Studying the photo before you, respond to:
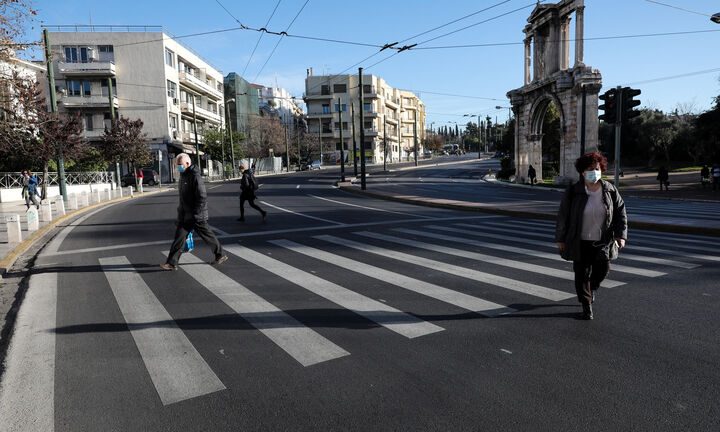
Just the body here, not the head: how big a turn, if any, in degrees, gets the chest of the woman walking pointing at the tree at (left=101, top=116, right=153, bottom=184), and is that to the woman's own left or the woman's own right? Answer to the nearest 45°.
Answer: approximately 135° to the woman's own right

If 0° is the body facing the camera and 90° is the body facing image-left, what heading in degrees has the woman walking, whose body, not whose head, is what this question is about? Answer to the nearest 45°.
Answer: approximately 0°

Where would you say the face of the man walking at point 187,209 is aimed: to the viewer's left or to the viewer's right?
to the viewer's left

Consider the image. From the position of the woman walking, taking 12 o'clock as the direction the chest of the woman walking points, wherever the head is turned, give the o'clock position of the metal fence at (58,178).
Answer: The metal fence is roughly at 4 o'clock from the woman walking.

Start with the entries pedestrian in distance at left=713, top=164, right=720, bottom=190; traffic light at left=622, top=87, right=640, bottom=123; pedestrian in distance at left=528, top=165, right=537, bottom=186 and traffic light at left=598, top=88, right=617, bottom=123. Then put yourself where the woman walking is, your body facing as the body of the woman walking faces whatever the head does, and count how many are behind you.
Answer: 4

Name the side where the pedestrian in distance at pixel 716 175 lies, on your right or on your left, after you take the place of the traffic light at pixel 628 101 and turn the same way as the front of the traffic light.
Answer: on your left

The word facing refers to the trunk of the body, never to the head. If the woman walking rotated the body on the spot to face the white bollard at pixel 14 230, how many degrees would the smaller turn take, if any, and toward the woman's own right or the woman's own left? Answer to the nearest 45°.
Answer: approximately 90° to the woman's own right
